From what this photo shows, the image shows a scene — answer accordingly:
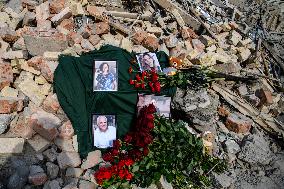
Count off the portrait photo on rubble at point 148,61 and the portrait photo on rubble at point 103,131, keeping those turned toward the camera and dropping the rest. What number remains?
2

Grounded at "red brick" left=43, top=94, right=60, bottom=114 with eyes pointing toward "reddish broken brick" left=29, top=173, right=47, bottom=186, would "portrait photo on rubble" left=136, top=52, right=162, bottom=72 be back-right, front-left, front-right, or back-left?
back-left

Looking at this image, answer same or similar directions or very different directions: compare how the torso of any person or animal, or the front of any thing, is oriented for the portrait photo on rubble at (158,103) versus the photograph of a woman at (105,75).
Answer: same or similar directions

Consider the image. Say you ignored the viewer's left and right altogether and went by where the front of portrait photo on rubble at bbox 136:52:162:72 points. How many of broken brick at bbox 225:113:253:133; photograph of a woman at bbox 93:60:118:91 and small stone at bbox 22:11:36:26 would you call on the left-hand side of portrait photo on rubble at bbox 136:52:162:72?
1

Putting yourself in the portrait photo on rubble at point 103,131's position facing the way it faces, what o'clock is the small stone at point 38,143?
The small stone is roughly at 2 o'clock from the portrait photo on rubble.

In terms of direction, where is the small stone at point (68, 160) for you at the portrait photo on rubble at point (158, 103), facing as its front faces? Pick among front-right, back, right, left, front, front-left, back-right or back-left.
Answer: front-right

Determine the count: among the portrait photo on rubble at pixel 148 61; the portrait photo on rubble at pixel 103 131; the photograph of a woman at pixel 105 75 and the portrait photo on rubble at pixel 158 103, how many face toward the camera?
4

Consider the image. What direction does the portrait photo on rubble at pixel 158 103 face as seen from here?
toward the camera

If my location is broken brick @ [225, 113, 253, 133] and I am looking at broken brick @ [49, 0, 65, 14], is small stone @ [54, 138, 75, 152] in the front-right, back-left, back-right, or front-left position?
front-left

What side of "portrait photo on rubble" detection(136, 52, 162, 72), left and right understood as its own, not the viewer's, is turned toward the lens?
front

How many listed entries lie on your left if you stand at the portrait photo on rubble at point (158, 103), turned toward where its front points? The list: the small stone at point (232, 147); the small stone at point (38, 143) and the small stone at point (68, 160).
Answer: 1

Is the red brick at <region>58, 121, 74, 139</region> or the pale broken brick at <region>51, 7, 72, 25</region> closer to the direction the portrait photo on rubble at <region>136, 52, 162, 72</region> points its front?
the red brick

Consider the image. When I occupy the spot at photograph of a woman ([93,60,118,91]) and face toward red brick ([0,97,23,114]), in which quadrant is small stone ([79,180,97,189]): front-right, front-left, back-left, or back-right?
front-left

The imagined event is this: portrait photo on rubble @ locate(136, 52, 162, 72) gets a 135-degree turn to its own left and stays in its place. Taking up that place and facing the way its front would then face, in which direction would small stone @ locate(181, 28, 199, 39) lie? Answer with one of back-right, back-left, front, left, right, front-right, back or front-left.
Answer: front

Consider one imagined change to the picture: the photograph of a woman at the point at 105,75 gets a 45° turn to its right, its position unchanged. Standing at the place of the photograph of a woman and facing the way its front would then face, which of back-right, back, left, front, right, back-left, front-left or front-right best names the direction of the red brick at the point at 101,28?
back-right

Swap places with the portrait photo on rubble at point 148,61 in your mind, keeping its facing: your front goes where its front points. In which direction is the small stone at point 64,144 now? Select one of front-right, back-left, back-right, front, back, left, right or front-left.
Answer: front-right

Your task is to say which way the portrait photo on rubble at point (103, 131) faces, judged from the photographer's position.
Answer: facing the viewer
